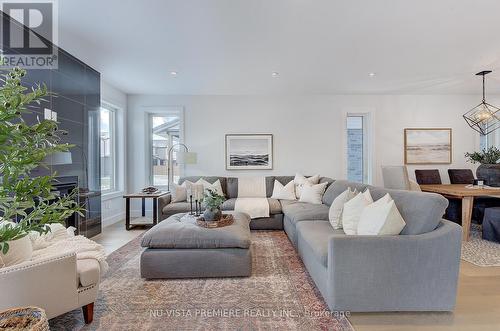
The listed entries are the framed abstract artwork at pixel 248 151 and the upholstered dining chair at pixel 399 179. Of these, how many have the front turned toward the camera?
1

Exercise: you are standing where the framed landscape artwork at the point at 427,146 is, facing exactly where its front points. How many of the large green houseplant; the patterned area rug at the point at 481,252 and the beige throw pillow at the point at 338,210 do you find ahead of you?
3

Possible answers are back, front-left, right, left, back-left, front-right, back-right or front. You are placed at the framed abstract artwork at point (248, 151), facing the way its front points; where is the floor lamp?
right

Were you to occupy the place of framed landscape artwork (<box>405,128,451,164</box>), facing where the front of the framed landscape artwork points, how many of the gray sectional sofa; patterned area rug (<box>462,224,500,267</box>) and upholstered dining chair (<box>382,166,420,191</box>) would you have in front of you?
3

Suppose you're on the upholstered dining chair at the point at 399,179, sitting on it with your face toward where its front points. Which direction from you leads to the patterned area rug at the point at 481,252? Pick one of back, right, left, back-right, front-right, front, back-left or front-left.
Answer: right

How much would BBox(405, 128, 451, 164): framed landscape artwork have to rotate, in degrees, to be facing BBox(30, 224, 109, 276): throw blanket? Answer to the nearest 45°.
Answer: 0° — it already faces it

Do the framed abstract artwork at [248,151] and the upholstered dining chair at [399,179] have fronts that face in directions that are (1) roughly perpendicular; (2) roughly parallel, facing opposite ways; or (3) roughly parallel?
roughly perpendicular

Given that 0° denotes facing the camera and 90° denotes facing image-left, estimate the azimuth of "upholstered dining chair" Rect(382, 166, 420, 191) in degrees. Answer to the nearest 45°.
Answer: approximately 225°

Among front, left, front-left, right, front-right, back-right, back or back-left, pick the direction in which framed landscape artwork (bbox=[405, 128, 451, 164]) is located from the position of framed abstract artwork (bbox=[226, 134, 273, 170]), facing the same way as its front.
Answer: left

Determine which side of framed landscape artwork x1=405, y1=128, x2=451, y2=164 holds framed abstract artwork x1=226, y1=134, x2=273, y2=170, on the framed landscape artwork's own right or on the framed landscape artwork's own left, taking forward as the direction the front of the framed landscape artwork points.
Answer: on the framed landscape artwork's own right

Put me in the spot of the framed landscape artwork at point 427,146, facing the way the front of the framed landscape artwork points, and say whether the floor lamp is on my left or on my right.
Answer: on my right

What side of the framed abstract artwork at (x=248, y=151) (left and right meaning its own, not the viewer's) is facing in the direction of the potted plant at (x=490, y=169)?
left

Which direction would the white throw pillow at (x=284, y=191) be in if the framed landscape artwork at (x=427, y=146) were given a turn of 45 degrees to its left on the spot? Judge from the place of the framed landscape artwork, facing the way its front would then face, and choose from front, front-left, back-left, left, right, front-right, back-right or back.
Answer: right

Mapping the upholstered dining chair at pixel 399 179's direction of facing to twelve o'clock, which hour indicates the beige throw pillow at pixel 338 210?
The beige throw pillow is roughly at 5 o'clock from the upholstered dining chair.

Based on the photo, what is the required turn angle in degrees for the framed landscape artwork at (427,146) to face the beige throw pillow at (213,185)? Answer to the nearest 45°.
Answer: approximately 45° to its right

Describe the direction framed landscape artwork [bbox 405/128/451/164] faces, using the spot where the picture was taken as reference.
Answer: facing the viewer

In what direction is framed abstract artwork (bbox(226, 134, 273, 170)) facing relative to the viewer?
toward the camera

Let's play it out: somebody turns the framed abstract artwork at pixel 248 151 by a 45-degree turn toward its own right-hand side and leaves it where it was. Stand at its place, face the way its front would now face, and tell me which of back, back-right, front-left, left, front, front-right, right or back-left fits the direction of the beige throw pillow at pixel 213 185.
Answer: front
